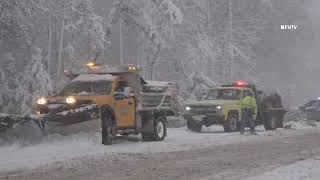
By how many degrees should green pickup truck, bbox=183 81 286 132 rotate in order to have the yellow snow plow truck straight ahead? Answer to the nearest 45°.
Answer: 0° — it already faces it

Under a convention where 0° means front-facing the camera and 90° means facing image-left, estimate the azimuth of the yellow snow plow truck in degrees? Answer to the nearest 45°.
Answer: approximately 45°

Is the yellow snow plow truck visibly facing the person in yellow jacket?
no

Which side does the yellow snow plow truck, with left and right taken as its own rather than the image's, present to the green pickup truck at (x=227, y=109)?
back

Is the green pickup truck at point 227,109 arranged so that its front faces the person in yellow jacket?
no

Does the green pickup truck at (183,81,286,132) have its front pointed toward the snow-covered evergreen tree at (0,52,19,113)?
no

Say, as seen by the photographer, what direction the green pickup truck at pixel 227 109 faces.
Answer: facing the viewer and to the left of the viewer

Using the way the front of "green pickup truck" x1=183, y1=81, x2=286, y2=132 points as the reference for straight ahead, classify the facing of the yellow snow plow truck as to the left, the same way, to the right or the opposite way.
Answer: the same way

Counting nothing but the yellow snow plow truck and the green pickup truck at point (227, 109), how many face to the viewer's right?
0

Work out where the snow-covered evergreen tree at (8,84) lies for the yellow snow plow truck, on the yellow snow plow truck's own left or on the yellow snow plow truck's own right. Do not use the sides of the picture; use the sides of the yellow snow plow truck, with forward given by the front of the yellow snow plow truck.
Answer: on the yellow snow plow truck's own right
